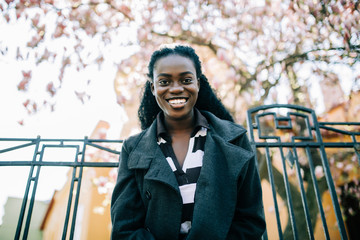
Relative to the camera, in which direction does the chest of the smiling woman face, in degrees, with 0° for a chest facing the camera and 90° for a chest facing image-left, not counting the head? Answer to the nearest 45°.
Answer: approximately 0°
